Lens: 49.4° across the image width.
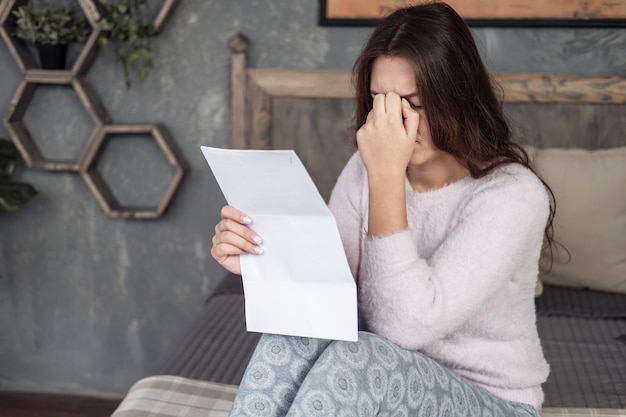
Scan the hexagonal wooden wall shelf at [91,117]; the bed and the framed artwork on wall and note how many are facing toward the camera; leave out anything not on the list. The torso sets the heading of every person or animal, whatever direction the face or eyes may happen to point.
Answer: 3

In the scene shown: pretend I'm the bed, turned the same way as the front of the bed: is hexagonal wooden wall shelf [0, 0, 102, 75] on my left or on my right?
on my right

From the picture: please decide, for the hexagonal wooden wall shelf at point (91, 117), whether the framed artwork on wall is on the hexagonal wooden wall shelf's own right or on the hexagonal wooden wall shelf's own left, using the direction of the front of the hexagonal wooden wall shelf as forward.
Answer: on the hexagonal wooden wall shelf's own left

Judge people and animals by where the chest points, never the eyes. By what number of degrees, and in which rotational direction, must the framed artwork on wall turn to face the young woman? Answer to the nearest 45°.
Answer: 0° — it already faces them

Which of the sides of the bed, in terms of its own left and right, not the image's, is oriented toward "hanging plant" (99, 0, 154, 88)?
right

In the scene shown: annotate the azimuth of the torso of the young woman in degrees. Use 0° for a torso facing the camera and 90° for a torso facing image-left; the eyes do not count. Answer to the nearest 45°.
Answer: approximately 45°

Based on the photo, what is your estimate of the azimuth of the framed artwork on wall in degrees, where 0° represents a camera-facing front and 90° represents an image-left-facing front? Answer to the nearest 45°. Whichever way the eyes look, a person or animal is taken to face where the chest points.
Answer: approximately 0°

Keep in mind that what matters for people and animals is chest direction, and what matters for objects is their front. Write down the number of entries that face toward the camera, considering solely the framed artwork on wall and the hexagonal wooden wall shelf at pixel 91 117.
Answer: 2

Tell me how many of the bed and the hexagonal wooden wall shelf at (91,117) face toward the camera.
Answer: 2

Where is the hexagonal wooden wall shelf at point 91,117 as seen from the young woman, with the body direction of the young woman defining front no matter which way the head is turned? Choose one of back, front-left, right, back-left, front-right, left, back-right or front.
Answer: right
